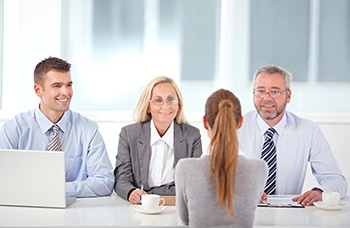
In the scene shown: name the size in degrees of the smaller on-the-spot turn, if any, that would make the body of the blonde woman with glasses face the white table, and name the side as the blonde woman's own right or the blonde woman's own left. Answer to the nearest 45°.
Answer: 0° — they already face it

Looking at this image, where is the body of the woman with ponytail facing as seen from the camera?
away from the camera

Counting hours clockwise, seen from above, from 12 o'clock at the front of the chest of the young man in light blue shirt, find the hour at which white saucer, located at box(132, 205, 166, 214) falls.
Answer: The white saucer is roughly at 11 o'clock from the young man in light blue shirt.

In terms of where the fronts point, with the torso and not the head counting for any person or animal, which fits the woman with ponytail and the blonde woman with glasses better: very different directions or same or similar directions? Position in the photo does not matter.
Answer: very different directions

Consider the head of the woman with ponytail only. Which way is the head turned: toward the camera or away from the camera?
away from the camera

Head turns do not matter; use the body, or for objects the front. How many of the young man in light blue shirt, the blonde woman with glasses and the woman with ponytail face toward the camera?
2

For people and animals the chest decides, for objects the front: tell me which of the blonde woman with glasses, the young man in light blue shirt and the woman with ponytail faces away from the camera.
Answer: the woman with ponytail

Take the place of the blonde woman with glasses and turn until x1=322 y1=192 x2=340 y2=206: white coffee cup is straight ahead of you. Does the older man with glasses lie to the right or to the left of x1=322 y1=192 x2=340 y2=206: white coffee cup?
left

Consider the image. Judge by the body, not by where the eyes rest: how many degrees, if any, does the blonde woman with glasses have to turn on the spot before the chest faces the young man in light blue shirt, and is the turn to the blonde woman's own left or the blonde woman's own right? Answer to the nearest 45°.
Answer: approximately 90° to the blonde woman's own right

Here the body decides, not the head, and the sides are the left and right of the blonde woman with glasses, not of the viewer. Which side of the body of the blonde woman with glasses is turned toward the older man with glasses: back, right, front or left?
left

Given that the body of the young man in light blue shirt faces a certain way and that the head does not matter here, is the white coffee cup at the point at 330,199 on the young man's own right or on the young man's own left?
on the young man's own left

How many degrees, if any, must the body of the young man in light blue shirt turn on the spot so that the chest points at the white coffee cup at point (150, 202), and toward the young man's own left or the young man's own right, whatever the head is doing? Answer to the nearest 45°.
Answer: approximately 45° to the young man's own left

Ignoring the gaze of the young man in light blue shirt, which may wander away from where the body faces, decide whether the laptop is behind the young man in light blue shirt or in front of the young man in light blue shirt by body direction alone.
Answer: in front

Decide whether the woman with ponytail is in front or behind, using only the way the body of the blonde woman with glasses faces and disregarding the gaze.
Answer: in front
